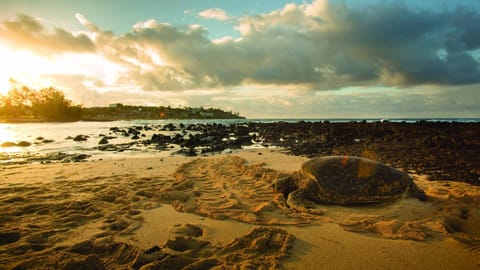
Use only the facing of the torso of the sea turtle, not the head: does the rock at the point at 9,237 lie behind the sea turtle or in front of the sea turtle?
in front

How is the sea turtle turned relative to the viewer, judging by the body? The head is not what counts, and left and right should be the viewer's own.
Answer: facing to the left of the viewer
